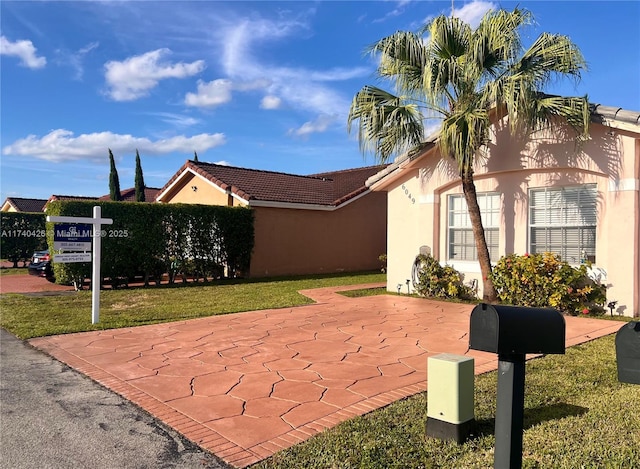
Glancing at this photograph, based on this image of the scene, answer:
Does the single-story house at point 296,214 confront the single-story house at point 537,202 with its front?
no

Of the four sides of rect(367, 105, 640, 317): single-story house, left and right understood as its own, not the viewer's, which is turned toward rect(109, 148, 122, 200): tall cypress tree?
right

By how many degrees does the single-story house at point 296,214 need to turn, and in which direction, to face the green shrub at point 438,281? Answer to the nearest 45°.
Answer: approximately 45° to its left

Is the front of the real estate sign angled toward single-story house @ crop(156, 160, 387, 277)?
no

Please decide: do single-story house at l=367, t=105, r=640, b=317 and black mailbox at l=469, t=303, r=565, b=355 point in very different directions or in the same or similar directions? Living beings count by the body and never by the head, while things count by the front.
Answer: same or similar directions

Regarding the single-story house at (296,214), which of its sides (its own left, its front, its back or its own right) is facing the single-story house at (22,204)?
right

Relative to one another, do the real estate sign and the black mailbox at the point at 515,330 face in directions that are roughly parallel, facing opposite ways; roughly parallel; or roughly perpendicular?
roughly perpendicular

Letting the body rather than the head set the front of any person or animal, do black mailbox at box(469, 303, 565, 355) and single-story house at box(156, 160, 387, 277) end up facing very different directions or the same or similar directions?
same or similar directions

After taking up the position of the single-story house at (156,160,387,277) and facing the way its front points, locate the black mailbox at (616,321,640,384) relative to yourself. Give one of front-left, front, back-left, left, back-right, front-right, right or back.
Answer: front-left

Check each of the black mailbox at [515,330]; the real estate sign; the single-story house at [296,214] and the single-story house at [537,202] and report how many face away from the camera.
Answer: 0

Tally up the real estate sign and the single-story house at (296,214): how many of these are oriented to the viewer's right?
0

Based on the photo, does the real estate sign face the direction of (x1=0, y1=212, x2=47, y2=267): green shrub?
no

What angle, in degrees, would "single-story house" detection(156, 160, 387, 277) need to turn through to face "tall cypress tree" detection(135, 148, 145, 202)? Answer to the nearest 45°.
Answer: approximately 90° to its right

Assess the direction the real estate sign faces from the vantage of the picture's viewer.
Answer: facing the viewer

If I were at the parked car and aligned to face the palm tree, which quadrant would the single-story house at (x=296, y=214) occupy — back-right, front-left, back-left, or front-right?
front-left

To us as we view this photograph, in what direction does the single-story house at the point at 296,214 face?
facing the viewer and to the left of the viewer

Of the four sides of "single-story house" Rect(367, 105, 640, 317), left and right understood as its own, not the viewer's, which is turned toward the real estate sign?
front

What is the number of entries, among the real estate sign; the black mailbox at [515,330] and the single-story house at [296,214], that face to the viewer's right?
0

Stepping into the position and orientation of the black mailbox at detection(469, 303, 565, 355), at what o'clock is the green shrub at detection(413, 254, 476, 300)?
The green shrub is roughly at 4 o'clock from the black mailbox.
